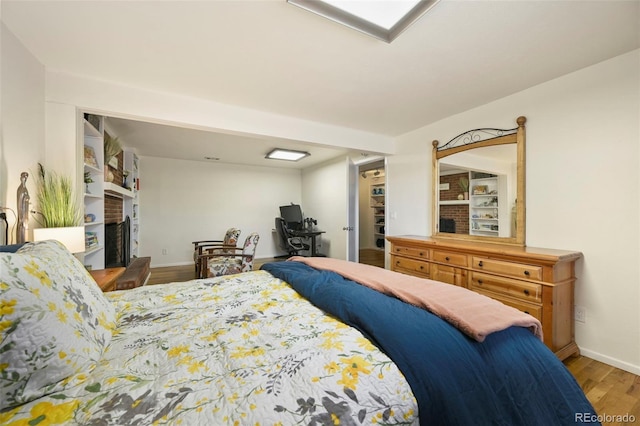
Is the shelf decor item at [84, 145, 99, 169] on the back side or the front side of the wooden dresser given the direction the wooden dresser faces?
on the front side

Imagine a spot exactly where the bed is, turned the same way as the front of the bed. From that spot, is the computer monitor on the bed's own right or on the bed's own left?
on the bed's own left

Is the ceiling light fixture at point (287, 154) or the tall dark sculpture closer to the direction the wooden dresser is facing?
the tall dark sculpture

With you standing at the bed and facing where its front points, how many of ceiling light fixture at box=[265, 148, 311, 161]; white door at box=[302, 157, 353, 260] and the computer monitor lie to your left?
3

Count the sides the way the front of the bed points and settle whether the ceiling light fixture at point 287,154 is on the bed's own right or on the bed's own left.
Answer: on the bed's own left

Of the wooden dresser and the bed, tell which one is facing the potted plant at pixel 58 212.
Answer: the wooden dresser

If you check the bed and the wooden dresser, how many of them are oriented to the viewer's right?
1

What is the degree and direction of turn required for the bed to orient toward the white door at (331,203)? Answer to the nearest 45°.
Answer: approximately 90° to its left

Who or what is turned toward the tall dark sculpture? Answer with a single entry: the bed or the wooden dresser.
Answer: the wooden dresser

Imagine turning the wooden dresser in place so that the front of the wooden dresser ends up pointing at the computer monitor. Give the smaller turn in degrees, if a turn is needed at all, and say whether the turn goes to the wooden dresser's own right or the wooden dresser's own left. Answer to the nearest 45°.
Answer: approximately 90° to the wooden dresser's own right

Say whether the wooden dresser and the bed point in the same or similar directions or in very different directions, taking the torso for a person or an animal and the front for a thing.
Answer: very different directions

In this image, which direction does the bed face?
to the viewer's right

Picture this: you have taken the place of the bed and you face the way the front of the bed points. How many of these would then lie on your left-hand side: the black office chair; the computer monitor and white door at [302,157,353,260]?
3
